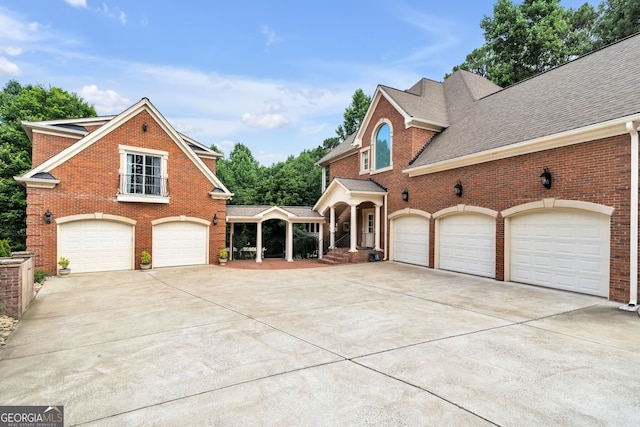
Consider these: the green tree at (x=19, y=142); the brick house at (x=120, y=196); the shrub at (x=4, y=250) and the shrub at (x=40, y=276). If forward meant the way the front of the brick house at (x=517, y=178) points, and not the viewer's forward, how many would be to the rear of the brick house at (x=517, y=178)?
0

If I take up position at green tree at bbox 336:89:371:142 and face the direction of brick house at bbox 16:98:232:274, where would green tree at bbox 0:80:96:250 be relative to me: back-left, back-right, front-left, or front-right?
front-right

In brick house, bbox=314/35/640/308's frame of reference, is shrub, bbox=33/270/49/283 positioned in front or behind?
in front

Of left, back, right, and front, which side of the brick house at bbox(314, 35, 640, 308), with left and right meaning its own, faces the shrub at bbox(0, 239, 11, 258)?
front

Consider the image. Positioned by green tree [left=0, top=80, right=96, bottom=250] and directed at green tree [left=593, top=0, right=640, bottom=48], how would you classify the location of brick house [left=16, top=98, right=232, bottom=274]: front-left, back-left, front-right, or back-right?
front-right

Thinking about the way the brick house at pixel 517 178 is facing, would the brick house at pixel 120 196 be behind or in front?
in front

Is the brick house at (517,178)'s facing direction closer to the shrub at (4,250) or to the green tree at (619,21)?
the shrub

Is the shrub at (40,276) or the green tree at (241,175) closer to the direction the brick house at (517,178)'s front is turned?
the shrub

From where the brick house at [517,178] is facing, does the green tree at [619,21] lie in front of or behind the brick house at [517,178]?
behind

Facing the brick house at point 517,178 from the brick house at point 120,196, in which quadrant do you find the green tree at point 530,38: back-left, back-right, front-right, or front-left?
front-left

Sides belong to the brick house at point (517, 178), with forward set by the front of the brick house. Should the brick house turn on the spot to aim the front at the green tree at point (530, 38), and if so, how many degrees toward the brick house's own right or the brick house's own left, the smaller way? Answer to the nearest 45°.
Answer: approximately 135° to the brick house's own right

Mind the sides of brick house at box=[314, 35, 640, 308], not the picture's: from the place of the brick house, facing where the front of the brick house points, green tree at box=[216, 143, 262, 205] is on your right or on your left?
on your right

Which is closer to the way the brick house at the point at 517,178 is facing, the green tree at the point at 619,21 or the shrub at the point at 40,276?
the shrub

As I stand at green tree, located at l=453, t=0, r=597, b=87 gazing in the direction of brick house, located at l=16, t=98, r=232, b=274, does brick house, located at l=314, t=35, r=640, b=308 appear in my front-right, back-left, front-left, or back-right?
front-left

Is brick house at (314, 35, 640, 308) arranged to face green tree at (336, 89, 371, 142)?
no

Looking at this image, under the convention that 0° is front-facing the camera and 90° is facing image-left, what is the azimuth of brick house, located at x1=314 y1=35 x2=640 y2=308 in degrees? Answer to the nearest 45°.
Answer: approximately 45°

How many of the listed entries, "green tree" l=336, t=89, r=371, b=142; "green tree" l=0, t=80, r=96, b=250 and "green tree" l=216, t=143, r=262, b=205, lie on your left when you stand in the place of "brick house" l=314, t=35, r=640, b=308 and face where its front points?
0

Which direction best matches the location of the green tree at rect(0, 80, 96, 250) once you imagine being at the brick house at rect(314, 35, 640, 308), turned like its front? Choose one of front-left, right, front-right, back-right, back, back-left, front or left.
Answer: front-right
